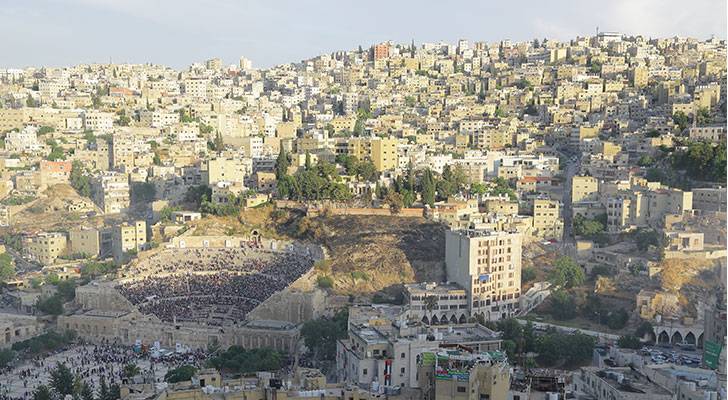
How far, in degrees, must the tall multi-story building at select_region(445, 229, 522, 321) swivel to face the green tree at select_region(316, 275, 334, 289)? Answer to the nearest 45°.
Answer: approximately 135° to its right

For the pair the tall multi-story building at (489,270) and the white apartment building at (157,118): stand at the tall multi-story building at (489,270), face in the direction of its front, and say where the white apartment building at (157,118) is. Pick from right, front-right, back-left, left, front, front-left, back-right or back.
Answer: back

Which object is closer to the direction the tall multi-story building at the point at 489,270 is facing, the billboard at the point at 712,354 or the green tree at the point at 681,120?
the billboard

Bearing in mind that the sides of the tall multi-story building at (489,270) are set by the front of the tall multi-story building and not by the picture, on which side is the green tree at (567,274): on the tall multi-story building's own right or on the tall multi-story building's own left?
on the tall multi-story building's own left

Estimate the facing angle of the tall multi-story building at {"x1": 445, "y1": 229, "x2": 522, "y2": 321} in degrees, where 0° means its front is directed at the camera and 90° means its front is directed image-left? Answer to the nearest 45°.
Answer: approximately 315°

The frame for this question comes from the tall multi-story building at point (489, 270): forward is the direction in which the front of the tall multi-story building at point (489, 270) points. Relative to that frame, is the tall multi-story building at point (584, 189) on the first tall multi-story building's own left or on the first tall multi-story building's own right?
on the first tall multi-story building's own left

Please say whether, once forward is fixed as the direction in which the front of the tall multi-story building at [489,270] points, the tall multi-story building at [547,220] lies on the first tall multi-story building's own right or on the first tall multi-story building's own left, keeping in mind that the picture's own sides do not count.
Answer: on the first tall multi-story building's own left

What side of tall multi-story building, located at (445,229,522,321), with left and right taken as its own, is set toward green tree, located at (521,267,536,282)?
left

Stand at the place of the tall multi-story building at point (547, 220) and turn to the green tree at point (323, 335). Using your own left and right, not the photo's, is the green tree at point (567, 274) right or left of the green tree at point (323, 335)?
left

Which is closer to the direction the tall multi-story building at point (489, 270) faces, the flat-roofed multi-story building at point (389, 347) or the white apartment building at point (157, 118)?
the flat-roofed multi-story building
